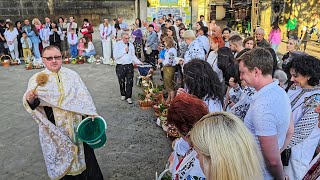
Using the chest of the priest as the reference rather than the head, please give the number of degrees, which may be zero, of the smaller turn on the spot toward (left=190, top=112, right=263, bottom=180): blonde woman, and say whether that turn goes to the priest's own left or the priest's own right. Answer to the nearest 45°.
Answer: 0° — they already face them

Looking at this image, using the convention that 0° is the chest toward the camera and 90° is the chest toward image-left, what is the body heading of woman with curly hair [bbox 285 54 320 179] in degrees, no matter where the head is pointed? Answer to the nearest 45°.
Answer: approximately 45°

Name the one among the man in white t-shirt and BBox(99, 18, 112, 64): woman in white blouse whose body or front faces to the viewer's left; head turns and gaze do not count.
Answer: the man in white t-shirt

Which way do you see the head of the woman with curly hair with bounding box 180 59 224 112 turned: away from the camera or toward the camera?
away from the camera

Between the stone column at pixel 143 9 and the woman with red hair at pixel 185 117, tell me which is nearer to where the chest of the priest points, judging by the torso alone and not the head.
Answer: the woman with red hair

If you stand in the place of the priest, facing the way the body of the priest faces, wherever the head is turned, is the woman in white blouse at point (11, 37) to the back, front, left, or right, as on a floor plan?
back

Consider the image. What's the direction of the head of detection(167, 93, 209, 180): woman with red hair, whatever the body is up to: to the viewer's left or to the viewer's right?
to the viewer's left

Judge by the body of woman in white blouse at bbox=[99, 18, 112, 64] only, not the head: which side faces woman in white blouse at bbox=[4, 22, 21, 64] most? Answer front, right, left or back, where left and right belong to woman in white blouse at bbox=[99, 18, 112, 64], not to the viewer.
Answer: right

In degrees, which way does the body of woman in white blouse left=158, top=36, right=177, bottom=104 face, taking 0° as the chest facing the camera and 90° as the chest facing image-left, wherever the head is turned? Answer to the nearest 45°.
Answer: approximately 90°

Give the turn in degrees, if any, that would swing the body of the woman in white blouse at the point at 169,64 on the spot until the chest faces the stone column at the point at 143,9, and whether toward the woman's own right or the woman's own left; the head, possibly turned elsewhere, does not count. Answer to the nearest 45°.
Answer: approximately 90° to the woman's own right

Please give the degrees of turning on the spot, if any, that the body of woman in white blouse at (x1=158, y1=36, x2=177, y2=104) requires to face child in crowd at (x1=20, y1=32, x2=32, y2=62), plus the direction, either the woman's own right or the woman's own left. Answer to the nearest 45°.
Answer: approximately 45° to the woman's own right
